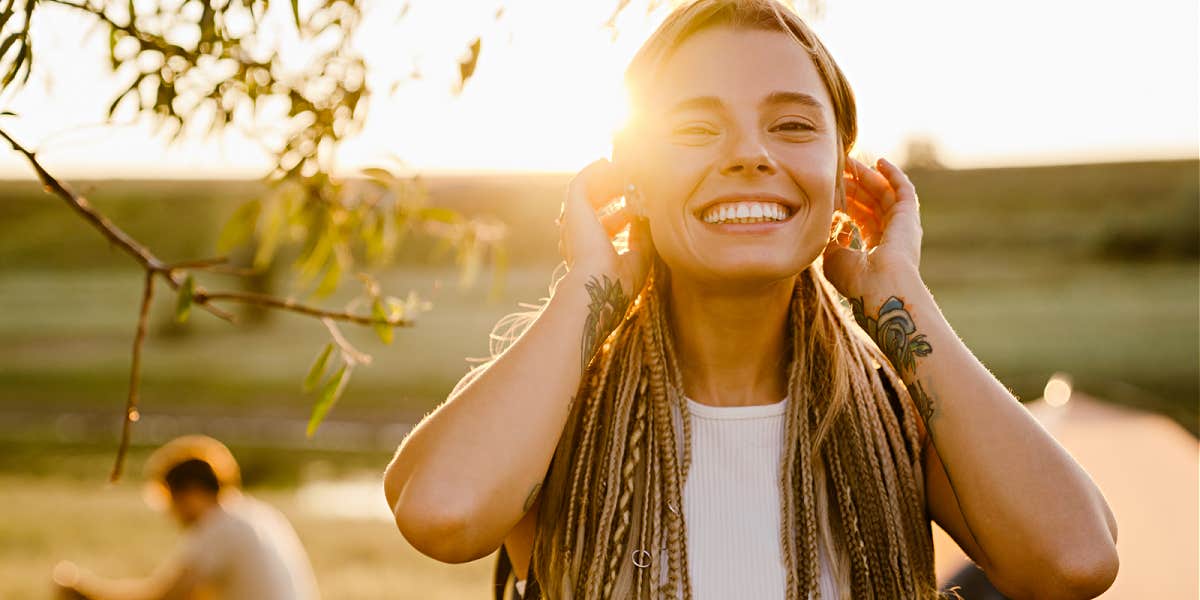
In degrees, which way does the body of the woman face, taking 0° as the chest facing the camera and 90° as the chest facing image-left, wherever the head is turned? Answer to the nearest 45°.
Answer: approximately 0°

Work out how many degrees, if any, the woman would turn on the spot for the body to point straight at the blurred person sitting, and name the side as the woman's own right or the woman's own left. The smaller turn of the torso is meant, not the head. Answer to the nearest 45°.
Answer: approximately 135° to the woman's own right
